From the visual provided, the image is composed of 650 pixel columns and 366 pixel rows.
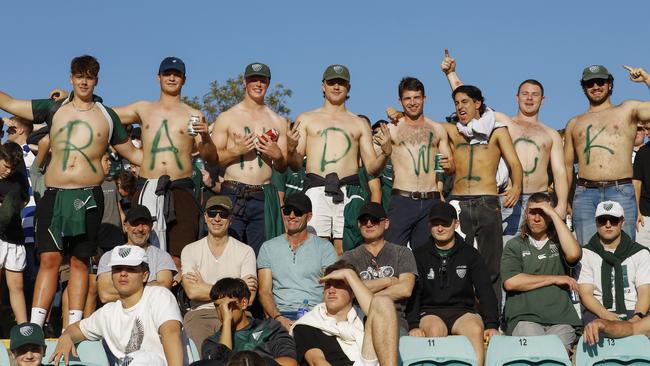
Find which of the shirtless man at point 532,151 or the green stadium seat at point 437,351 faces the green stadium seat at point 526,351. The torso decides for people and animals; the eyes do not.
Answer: the shirtless man

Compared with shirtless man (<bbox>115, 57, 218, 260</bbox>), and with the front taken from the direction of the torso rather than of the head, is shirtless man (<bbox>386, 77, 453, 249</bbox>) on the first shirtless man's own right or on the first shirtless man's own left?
on the first shirtless man's own left

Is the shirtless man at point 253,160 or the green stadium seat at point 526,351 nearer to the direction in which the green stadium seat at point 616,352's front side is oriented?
the green stadium seat

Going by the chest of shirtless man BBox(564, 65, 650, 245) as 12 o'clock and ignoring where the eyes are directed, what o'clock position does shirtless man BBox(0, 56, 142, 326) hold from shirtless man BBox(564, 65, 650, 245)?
shirtless man BBox(0, 56, 142, 326) is roughly at 2 o'clock from shirtless man BBox(564, 65, 650, 245).

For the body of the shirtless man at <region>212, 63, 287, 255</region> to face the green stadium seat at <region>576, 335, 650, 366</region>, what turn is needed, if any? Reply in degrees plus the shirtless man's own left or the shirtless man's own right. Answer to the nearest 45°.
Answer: approximately 45° to the shirtless man's own left
